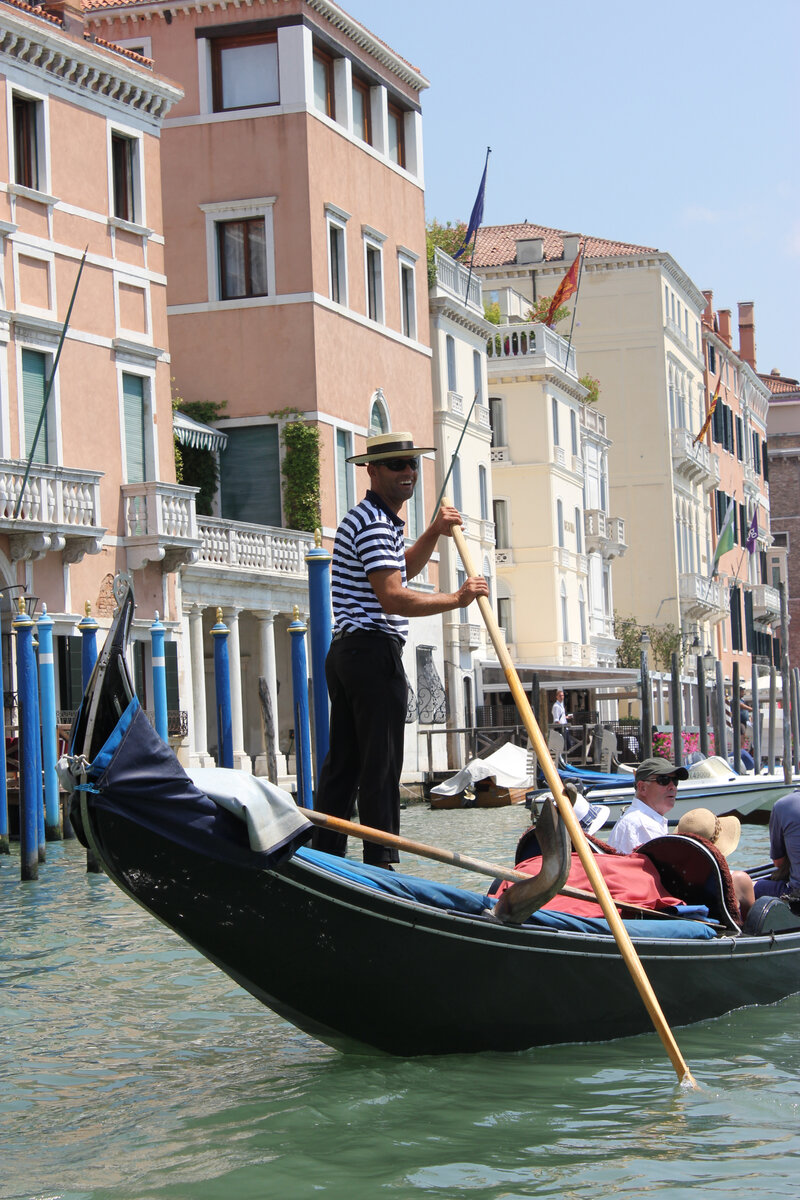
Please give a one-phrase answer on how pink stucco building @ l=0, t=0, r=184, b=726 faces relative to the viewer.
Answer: facing the viewer and to the right of the viewer

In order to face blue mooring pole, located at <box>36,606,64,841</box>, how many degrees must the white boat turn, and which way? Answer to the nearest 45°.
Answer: approximately 135° to its right

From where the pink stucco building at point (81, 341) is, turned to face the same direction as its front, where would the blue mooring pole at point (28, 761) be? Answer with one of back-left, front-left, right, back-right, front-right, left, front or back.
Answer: front-right

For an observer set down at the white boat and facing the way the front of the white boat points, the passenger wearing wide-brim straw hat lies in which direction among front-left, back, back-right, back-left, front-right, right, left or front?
right

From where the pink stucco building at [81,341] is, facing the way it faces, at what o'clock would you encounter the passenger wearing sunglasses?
The passenger wearing sunglasses is roughly at 1 o'clock from the pink stucco building.
